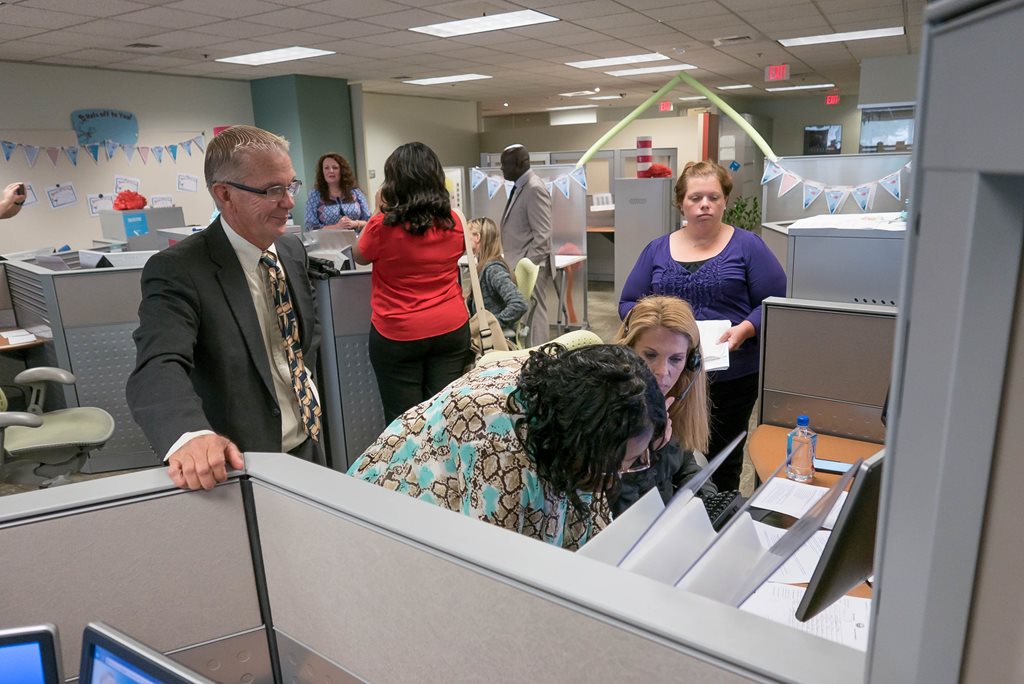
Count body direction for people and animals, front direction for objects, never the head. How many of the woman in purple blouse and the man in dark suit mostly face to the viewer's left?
0

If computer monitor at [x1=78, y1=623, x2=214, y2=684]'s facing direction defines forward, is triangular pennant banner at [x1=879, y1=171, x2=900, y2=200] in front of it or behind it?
behind

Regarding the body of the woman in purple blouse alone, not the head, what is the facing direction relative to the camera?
toward the camera

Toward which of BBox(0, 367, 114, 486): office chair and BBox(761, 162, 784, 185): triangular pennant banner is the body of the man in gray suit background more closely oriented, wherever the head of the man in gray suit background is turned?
the office chair

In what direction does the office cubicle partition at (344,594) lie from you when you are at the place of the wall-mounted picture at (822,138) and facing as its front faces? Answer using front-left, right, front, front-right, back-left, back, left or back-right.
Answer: front

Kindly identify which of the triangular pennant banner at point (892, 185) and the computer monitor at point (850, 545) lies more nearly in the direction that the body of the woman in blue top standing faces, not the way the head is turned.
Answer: the computer monitor

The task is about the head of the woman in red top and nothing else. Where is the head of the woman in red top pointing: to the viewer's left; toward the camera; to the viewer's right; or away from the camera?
away from the camera

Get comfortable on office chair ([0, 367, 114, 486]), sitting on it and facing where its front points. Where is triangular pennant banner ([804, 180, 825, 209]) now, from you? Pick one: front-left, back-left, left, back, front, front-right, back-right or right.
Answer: front

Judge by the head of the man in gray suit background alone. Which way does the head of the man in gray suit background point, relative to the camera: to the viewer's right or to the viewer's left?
to the viewer's left

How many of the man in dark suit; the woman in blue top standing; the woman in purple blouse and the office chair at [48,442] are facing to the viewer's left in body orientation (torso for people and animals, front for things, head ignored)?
0

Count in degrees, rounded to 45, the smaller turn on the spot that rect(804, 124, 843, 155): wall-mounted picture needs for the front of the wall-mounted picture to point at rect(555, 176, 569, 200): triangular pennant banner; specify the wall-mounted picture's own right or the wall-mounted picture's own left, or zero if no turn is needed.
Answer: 0° — it already faces it

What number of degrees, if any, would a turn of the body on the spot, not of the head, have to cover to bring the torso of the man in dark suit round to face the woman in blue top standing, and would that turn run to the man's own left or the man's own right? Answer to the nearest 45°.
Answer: approximately 135° to the man's own left

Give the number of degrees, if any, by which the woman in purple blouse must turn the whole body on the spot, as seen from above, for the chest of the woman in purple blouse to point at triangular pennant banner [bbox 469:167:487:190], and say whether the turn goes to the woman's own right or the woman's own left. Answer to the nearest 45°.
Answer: approximately 135° to the woman's own right

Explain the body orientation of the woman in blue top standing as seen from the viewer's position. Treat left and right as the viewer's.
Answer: facing the viewer

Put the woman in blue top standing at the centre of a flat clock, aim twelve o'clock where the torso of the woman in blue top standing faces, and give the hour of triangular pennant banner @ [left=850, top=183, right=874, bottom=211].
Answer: The triangular pennant banner is roughly at 10 o'clock from the woman in blue top standing.

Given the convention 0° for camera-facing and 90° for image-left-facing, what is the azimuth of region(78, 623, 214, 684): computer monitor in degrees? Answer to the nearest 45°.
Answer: approximately 45°

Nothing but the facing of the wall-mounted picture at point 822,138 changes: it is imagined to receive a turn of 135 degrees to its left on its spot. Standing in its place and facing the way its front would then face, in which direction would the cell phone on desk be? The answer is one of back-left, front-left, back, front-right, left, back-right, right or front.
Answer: back-right

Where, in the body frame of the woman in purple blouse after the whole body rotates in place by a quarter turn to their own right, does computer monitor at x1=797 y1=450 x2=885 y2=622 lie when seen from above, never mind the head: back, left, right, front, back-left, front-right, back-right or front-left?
left

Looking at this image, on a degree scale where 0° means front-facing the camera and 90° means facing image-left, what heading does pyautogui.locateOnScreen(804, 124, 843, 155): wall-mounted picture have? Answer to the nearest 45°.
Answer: approximately 0°

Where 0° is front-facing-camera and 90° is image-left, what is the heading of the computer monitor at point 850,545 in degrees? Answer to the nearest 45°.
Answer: approximately 135°
